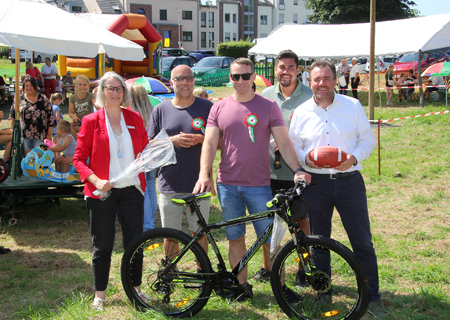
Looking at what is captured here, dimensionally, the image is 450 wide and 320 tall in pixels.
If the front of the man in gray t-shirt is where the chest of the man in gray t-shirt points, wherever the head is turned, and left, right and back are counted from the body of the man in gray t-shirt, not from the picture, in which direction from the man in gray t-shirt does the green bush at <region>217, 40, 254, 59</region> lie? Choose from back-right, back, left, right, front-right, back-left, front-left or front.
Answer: back

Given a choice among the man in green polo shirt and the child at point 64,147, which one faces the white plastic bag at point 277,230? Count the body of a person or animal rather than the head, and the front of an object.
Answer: the man in green polo shirt

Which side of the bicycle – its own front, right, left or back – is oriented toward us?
right

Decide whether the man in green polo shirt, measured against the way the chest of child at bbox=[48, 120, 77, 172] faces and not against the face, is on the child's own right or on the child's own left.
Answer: on the child's own left
